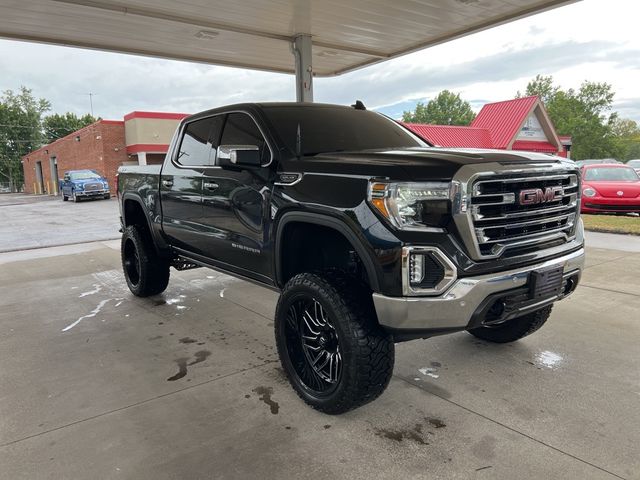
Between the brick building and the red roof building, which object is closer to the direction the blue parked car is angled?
the red roof building

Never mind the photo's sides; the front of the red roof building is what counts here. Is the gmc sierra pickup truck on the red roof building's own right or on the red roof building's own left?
on the red roof building's own right

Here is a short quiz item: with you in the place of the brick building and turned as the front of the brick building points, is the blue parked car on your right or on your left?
on your right

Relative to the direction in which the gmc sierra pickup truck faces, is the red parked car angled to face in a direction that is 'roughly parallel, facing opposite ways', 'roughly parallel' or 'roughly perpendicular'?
roughly perpendicular

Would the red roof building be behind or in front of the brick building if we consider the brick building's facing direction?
in front

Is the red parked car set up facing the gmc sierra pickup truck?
yes

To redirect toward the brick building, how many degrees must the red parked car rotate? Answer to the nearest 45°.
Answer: approximately 90° to its right

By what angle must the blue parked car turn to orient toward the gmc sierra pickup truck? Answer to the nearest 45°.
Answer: approximately 45° to its right

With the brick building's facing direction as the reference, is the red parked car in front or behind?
in front

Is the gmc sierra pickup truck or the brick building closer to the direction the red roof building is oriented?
the gmc sierra pickup truck

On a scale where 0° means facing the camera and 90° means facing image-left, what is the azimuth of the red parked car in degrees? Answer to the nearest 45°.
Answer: approximately 0°
